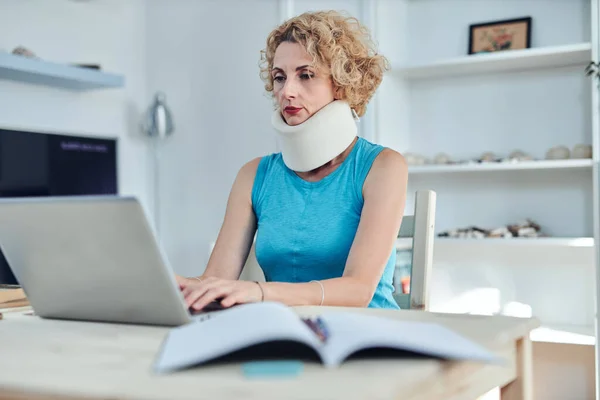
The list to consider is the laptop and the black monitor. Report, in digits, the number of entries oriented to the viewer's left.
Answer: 0

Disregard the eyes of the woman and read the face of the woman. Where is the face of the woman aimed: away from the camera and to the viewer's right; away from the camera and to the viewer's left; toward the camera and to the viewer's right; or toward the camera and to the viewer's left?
toward the camera and to the viewer's left

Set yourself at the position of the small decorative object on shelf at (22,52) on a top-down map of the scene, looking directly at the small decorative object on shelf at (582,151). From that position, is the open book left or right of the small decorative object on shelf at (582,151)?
right

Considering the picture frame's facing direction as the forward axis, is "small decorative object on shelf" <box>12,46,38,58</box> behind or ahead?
ahead

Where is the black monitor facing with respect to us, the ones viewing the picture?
facing the viewer and to the right of the viewer

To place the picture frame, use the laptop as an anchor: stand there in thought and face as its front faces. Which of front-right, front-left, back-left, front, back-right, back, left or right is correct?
front

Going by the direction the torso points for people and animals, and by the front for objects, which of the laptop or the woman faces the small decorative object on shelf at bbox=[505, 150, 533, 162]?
the laptop

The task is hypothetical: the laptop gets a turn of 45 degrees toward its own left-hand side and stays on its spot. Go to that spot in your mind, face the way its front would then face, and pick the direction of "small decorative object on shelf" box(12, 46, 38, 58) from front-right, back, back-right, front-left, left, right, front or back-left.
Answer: front

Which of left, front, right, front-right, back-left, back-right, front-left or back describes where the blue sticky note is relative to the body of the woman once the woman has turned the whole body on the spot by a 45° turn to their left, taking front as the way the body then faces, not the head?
front

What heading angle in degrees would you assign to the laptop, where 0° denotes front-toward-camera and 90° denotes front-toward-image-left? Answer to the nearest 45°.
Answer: approximately 225°

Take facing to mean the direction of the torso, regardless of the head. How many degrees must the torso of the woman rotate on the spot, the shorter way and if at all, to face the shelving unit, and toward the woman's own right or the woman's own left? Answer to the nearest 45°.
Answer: approximately 180°

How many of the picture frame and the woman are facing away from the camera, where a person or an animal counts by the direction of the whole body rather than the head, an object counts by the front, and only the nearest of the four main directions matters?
0

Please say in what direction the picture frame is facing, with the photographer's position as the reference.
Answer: facing the viewer and to the left of the viewer

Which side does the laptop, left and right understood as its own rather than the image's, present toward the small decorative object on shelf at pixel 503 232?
front

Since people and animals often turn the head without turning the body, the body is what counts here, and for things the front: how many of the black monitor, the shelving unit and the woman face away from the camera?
0

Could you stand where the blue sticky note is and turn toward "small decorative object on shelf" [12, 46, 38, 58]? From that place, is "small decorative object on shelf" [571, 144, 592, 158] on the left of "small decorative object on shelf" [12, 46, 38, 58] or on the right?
right
